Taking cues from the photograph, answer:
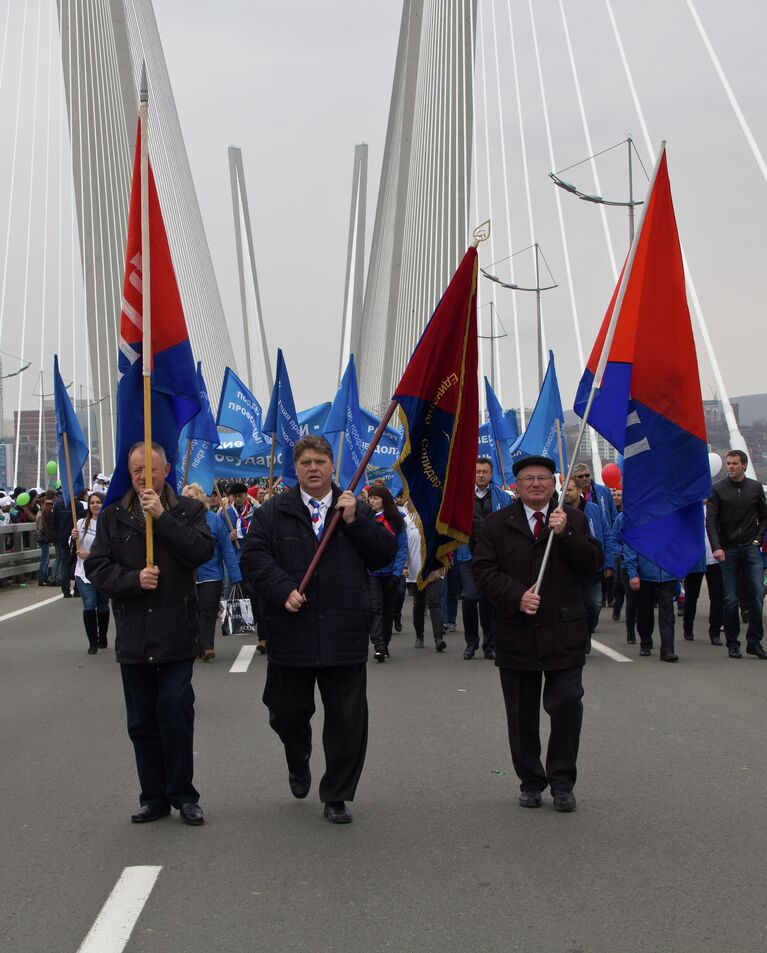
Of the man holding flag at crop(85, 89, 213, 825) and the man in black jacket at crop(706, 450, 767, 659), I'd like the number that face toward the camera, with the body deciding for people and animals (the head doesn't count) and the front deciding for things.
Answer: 2

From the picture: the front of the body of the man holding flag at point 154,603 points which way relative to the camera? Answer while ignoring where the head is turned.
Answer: toward the camera

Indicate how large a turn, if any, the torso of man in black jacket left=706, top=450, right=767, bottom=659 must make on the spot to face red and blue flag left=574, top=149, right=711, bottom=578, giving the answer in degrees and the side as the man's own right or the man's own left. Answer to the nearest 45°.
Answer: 0° — they already face it

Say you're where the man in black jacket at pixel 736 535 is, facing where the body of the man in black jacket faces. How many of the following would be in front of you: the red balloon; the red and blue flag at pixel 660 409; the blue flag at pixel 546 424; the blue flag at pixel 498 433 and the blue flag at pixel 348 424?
1

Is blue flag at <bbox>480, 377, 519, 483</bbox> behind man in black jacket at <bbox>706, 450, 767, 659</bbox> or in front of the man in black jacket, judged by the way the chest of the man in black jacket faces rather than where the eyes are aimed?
behind

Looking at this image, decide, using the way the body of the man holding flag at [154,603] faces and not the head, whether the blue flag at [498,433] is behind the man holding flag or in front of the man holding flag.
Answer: behind

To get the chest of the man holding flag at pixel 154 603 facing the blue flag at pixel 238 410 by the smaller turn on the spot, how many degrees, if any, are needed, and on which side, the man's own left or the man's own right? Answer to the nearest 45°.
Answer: approximately 180°

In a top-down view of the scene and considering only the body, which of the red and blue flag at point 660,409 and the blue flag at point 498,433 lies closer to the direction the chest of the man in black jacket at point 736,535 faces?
the red and blue flag

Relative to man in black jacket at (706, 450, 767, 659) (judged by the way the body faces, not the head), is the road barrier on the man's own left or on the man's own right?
on the man's own right

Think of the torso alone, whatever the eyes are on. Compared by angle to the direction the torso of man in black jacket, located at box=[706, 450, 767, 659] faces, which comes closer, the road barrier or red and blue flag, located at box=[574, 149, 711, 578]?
the red and blue flag

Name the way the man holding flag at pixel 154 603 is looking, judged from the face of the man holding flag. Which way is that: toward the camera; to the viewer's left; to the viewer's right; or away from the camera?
toward the camera

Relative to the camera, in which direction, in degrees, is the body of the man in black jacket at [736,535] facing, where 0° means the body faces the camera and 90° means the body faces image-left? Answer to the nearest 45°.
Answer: approximately 0°

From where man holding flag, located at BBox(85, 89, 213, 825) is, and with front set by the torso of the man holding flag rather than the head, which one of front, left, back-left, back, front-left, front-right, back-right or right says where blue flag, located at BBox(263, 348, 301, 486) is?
back
